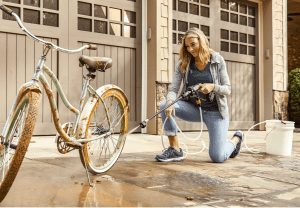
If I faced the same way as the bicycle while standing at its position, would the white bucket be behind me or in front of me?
behind

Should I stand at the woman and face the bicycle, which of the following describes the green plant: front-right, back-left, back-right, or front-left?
back-right

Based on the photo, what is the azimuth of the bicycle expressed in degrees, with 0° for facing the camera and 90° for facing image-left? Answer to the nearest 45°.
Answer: approximately 45°

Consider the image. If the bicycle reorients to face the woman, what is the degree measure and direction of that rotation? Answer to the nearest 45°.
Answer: approximately 180°

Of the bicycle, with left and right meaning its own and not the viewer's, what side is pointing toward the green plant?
back

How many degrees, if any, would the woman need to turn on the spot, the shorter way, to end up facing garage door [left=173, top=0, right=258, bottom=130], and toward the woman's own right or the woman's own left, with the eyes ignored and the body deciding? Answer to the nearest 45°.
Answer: approximately 135° to the woman's own right

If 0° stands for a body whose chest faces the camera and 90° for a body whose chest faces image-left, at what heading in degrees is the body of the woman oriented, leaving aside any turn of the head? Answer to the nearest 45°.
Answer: approximately 45°

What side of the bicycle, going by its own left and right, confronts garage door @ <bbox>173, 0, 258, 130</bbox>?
back
